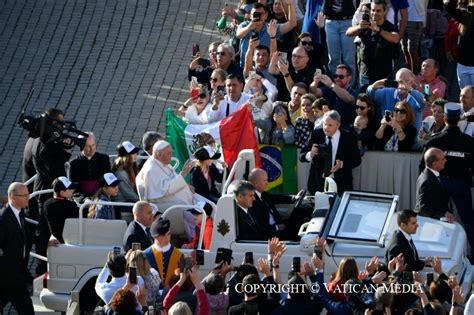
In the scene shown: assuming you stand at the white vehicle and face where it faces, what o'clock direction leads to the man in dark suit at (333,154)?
The man in dark suit is roughly at 9 o'clock from the white vehicle.

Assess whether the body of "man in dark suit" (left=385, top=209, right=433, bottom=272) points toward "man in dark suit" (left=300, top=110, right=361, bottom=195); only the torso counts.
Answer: no

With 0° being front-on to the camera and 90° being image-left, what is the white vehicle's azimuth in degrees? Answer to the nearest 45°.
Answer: approximately 270°

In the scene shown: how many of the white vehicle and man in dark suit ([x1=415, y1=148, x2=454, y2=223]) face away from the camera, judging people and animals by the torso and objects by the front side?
0

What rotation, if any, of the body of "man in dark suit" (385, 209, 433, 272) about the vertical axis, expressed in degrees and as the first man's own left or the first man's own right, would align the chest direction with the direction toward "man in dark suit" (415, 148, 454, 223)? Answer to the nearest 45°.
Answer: approximately 135° to the first man's own left
